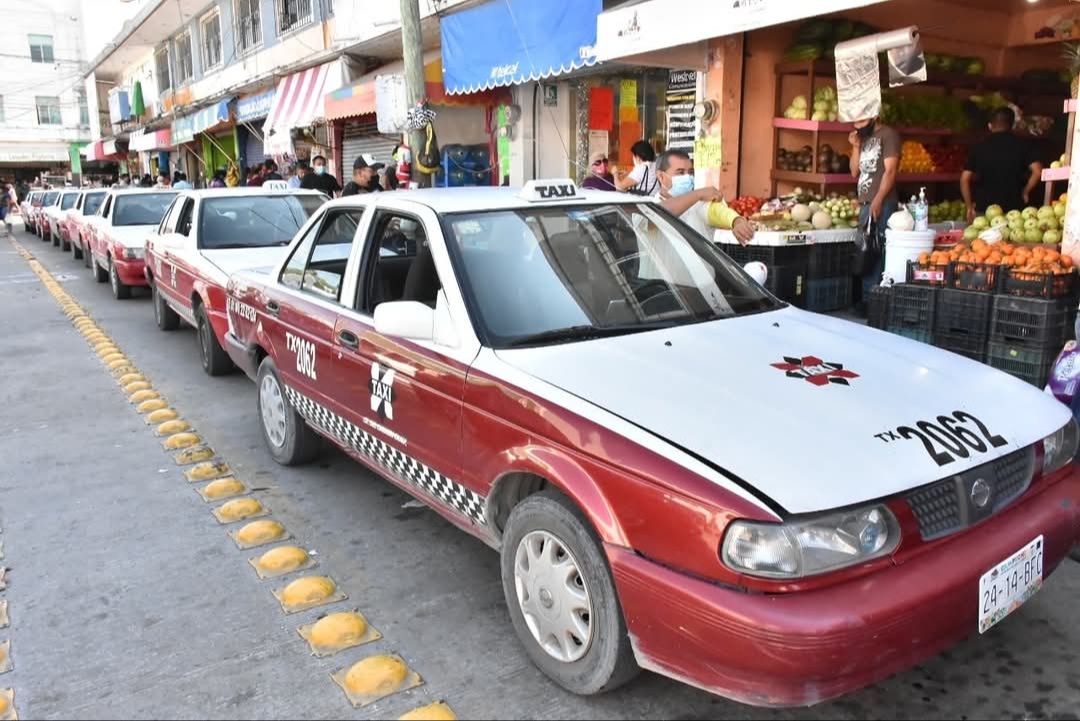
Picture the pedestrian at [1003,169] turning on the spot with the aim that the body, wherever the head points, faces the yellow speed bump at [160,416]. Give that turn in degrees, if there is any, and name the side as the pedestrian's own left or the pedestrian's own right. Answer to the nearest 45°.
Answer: approximately 135° to the pedestrian's own left

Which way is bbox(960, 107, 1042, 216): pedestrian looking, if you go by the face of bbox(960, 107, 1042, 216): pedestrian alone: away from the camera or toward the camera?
away from the camera

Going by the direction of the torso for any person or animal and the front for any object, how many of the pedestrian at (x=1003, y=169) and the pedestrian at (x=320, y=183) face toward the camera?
1

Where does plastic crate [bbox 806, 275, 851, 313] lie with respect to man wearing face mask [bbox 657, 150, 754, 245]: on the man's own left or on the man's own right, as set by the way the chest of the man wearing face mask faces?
on the man's own left

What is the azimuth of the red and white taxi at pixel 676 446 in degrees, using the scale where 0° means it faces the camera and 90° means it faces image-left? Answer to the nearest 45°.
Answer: approximately 315°

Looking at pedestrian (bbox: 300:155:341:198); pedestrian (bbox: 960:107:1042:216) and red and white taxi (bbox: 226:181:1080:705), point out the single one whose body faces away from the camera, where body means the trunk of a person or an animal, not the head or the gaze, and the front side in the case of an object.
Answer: pedestrian (bbox: 960:107:1042:216)

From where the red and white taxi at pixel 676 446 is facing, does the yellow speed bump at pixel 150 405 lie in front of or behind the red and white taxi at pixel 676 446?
behind

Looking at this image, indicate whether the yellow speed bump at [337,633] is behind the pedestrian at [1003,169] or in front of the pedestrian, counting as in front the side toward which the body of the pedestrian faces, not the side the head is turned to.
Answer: behind

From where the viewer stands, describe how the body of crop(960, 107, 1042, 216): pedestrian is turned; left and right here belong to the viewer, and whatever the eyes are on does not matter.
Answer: facing away from the viewer
